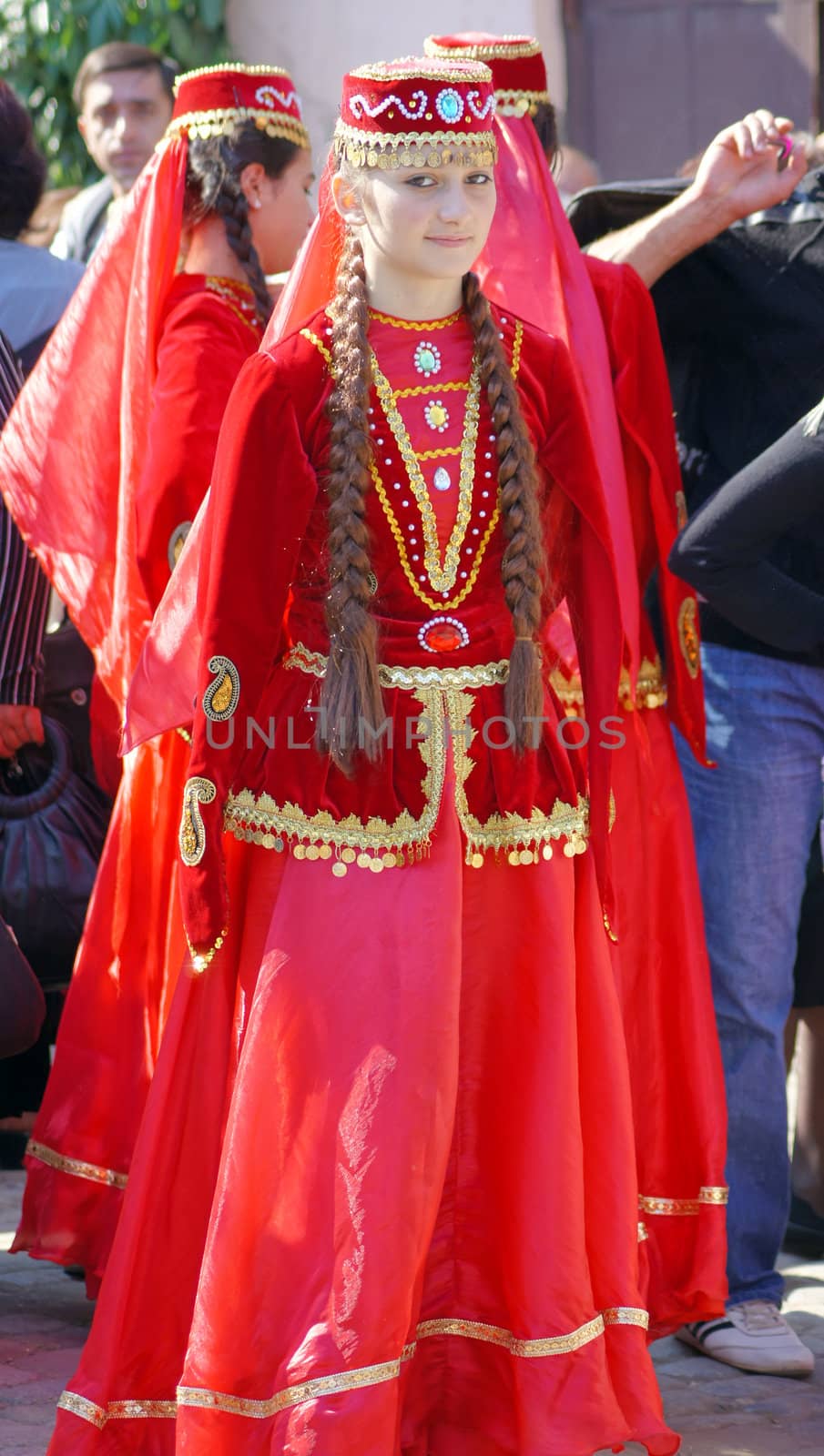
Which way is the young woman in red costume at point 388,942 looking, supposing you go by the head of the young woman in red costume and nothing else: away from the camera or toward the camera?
toward the camera

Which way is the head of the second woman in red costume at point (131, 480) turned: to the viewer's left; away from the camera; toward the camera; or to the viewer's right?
to the viewer's right

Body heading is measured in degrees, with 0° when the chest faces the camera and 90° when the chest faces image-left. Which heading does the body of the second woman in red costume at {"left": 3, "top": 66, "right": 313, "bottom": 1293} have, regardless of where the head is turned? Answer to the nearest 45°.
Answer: approximately 270°

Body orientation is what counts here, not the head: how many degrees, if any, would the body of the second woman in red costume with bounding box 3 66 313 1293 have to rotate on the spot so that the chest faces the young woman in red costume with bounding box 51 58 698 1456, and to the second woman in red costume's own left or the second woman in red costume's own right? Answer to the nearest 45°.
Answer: approximately 90° to the second woman in red costume's own right
